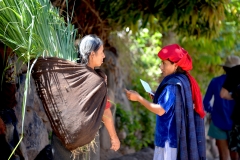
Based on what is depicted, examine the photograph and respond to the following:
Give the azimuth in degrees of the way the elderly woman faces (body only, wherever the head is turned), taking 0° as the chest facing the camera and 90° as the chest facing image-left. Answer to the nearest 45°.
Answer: approximately 270°

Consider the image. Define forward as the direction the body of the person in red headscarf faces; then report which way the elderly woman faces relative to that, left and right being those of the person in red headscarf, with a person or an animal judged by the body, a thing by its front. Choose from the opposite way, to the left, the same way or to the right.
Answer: the opposite way

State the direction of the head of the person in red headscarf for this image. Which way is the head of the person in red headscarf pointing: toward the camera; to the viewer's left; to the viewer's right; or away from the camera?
to the viewer's left

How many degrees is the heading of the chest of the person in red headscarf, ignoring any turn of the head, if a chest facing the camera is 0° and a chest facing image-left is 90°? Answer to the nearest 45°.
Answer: approximately 90°

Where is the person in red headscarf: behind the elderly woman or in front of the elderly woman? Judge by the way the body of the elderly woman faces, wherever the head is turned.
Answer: in front

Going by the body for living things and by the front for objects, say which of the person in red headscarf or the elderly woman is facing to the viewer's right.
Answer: the elderly woman

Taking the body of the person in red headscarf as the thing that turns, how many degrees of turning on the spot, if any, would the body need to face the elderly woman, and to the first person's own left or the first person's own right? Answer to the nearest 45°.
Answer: approximately 45° to the first person's own left

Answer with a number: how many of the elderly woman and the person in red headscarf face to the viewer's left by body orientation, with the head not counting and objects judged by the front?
1

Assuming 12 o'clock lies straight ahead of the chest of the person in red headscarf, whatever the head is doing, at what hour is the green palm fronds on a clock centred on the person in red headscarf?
The green palm fronds is roughly at 11 o'clock from the person in red headscarf.
